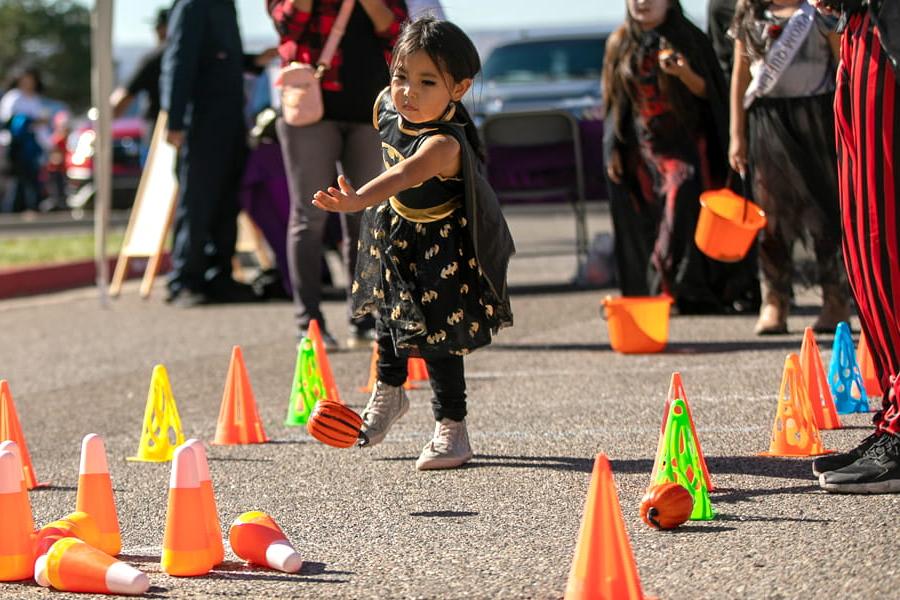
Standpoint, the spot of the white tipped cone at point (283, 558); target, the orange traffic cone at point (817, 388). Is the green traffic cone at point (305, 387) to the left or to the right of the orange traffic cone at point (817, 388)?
left

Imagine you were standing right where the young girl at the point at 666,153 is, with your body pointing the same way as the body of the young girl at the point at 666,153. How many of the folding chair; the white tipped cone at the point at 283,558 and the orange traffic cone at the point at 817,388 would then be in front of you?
2

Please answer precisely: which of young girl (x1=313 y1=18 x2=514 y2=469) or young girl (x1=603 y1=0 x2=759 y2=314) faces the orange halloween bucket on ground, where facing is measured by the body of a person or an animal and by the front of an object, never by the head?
young girl (x1=603 y1=0 x2=759 y2=314)

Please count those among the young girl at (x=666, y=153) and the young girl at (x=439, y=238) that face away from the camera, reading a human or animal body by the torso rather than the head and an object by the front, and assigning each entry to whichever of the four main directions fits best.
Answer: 0

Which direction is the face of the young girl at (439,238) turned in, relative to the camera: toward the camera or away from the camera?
toward the camera

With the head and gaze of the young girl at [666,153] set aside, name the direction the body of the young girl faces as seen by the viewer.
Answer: toward the camera

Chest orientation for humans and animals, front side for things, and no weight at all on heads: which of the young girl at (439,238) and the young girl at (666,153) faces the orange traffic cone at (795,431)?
the young girl at (666,153)

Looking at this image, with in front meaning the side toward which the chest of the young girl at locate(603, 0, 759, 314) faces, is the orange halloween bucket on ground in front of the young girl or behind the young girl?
in front

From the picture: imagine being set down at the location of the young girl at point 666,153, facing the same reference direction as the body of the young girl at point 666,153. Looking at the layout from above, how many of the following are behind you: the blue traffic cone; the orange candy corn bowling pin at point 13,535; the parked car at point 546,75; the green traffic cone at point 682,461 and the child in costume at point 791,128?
1

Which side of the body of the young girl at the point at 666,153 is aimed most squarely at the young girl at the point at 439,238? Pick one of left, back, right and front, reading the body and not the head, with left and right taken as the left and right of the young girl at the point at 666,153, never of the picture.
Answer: front

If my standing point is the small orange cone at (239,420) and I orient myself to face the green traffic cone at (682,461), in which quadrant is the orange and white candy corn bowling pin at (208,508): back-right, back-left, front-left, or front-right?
front-right

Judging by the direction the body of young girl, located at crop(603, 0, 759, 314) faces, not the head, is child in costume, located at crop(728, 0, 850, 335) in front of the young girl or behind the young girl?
in front

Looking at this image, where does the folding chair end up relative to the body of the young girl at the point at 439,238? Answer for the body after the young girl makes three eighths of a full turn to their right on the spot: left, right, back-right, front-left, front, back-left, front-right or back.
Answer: front

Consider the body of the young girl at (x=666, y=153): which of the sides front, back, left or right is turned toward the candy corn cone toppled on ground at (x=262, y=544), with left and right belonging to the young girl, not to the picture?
front
